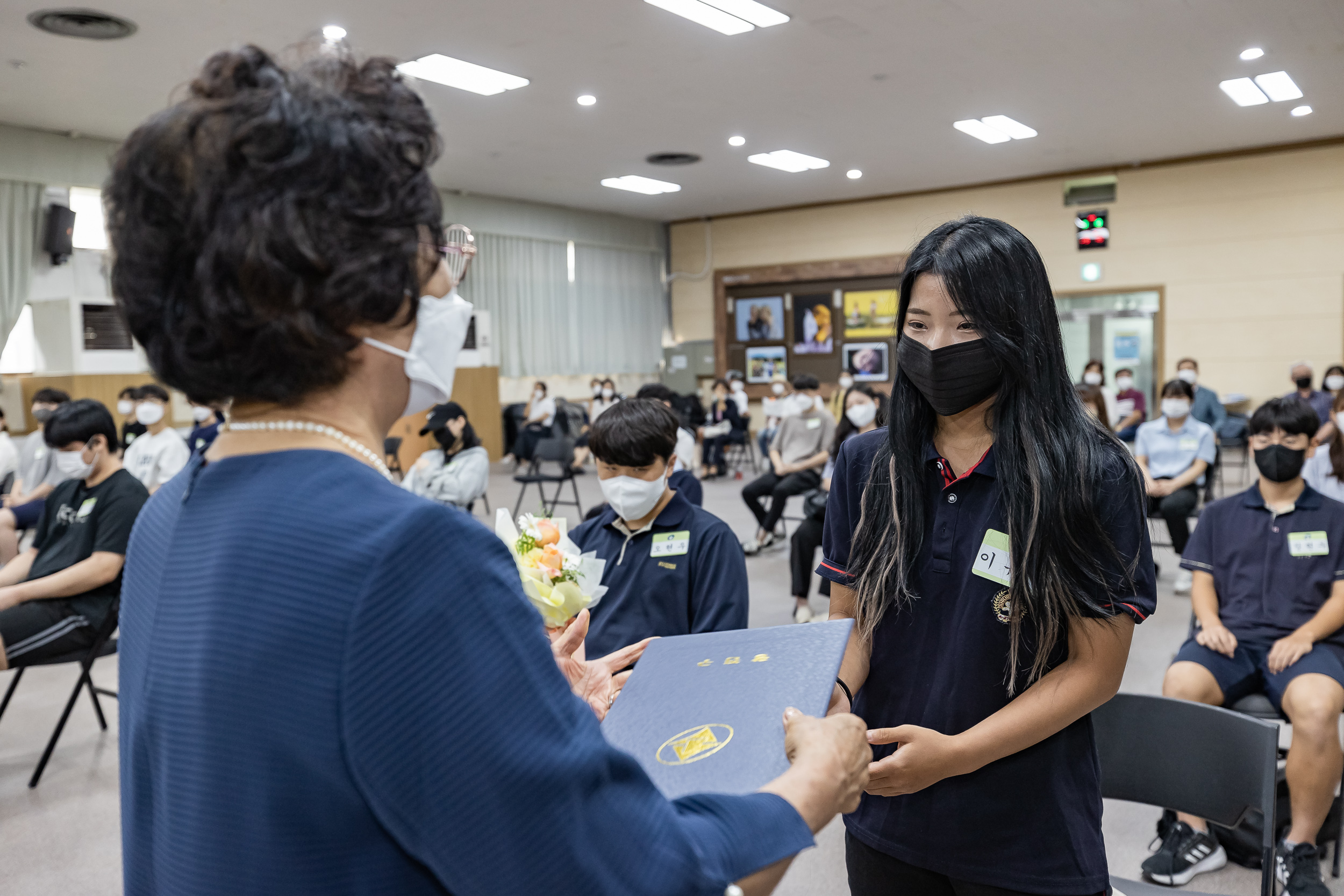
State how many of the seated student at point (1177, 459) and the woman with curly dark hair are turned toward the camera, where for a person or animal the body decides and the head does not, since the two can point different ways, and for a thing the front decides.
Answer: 1

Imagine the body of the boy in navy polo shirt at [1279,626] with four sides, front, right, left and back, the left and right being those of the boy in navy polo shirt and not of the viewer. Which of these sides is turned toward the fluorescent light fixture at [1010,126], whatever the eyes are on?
back

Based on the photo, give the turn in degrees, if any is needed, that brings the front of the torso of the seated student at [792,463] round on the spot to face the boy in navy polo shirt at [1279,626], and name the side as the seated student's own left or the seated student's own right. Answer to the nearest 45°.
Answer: approximately 45° to the seated student's own left

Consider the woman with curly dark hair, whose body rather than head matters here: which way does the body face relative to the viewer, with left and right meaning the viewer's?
facing away from the viewer and to the right of the viewer

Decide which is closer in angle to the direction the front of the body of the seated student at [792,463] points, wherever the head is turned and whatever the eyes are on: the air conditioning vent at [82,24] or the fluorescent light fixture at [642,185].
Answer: the air conditioning vent

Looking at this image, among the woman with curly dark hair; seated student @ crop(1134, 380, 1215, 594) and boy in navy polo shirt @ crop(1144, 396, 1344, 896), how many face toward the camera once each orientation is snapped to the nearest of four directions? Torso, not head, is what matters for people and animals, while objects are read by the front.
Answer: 2

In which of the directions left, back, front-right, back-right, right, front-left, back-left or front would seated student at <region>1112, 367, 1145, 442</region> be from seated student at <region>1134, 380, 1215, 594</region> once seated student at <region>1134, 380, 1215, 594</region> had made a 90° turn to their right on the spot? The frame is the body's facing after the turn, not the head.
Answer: right
